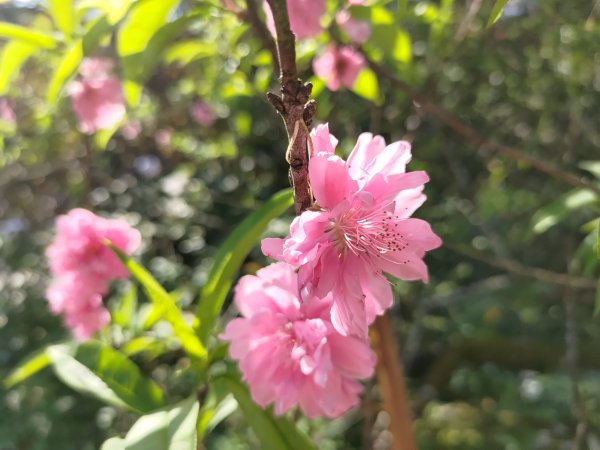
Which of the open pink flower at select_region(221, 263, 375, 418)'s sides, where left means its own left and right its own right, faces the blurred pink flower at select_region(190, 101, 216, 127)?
back

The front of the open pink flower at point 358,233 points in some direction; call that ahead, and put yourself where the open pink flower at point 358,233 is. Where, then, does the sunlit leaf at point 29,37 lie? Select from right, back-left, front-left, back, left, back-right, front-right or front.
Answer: back

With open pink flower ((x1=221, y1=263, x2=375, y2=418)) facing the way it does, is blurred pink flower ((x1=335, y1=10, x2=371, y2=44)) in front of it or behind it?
behind

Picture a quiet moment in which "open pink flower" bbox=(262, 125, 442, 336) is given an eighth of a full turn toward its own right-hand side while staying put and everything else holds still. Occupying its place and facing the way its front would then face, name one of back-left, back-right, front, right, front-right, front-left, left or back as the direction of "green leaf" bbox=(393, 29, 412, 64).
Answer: back

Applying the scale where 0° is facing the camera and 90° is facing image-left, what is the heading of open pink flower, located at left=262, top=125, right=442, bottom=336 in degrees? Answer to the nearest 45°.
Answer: approximately 315°

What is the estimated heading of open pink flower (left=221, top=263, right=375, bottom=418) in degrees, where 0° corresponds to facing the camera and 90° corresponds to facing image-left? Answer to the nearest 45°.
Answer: approximately 0°
